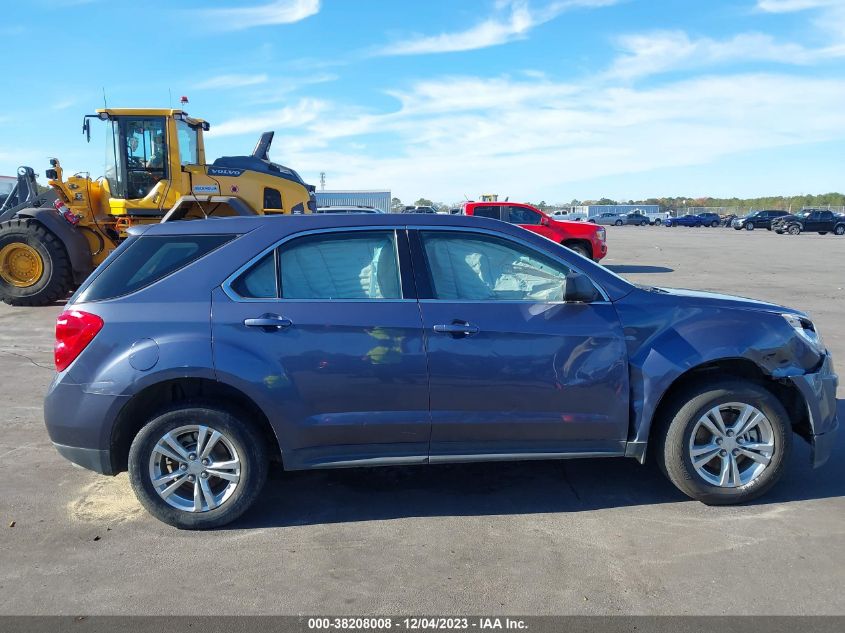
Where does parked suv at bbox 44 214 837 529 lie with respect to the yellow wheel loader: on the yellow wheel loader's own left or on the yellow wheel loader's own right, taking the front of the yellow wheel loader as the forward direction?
on the yellow wheel loader's own left

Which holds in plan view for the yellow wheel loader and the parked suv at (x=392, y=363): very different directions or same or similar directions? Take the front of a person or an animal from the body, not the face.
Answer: very different directions

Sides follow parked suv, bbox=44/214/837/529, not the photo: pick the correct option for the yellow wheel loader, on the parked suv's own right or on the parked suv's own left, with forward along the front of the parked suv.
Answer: on the parked suv's own left

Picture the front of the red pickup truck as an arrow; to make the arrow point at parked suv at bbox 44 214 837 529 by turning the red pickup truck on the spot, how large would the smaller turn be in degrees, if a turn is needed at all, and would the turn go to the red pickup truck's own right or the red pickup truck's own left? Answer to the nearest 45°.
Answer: approximately 90° to the red pickup truck's own right

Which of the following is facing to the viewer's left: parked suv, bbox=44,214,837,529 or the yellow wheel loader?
the yellow wheel loader

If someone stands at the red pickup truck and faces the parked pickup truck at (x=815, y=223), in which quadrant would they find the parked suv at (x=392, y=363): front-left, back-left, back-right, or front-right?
back-right

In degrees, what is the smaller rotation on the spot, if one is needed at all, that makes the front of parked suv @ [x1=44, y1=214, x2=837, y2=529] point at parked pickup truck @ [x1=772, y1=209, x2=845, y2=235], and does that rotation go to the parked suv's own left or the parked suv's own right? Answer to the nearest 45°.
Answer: approximately 45° to the parked suv's own left

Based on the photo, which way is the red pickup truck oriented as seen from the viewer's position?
to the viewer's right

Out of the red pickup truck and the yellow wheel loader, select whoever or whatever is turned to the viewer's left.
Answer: the yellow wheel loader

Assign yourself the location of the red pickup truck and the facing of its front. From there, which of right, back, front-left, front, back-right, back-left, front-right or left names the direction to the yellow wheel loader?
back-right

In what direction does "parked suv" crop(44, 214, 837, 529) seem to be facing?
to the viewer's right

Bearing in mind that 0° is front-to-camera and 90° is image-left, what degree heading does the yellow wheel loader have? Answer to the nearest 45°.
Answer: approximately 90°
